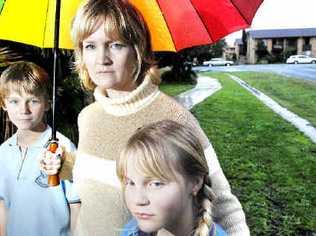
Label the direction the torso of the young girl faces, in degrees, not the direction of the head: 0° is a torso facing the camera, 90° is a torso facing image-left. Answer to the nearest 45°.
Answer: approximately 45°

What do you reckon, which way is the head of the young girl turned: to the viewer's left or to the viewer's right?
to the viewer's left

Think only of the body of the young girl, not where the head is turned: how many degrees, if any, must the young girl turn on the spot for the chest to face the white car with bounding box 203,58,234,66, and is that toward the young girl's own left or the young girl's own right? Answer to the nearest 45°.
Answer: approximately 135° to the young girl's own right

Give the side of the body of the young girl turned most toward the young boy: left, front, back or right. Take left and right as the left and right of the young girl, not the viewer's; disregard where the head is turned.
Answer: right
